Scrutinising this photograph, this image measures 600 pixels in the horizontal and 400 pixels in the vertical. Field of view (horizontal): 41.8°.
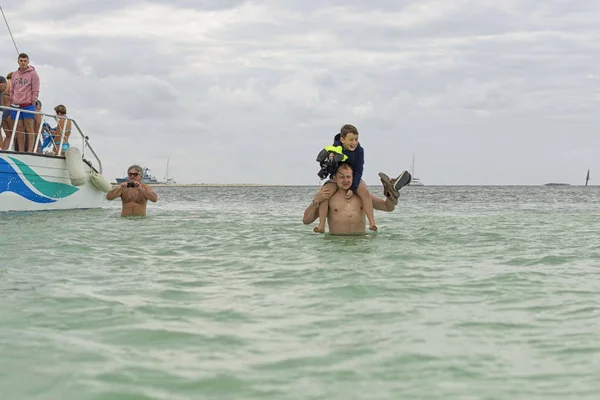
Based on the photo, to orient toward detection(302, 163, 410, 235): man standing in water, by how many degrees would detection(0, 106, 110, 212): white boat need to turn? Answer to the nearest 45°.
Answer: approximately 45° to its right

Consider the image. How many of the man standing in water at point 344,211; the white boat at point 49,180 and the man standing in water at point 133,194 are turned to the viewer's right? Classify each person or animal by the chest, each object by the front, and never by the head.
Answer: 1

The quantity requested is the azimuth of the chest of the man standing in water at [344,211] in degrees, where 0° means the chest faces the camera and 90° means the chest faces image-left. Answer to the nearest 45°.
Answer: approximately 0°

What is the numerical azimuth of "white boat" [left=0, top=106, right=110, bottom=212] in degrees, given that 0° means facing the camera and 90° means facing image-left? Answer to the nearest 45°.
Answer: approximately 270°

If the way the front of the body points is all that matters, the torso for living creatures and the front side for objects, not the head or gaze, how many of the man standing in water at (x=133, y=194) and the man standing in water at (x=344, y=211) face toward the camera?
2

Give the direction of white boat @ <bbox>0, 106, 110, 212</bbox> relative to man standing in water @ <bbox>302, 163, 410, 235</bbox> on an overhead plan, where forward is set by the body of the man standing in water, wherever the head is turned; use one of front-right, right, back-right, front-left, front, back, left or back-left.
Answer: back-right

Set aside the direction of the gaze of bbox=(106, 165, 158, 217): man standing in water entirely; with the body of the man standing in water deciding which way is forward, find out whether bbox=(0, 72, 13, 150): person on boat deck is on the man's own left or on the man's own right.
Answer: on the man's own right

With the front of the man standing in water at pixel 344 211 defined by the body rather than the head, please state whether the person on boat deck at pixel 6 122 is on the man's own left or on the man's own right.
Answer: on the man's own right
